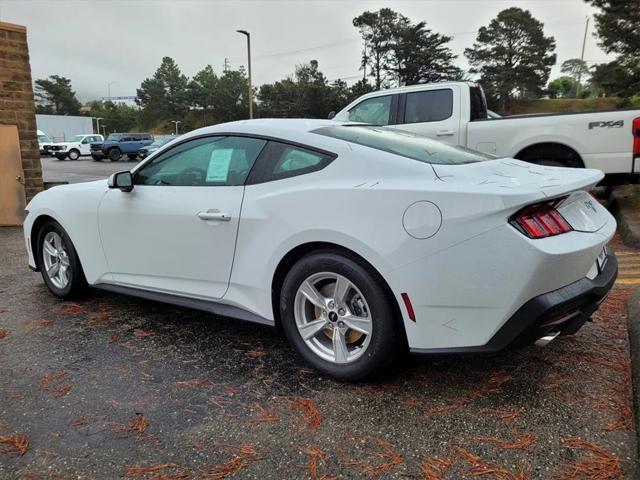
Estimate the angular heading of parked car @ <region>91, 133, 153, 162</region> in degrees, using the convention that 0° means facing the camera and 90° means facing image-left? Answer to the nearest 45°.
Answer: approximately 45°

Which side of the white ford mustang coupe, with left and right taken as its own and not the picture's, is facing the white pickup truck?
right

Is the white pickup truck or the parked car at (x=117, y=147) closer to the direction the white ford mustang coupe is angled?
the parked car

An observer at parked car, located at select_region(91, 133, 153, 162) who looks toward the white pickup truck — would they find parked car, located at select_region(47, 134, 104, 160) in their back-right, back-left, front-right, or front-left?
back-right

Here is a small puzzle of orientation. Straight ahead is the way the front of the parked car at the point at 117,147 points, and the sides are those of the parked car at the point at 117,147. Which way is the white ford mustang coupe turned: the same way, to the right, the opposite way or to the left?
to the right

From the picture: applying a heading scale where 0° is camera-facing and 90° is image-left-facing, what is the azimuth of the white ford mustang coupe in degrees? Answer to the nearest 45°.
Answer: approximately 135°

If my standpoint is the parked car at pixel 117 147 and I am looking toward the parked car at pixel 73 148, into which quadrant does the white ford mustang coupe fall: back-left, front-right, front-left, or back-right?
back-left

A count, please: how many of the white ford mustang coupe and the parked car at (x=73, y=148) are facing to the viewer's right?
0

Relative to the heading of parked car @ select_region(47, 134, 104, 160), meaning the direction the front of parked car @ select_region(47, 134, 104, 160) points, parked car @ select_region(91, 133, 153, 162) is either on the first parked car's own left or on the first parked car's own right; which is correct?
on the first parked car's own left

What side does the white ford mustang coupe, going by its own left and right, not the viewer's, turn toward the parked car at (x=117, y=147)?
front

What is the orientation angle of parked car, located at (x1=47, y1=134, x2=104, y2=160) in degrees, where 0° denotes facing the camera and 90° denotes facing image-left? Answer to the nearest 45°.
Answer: approximately 45°
